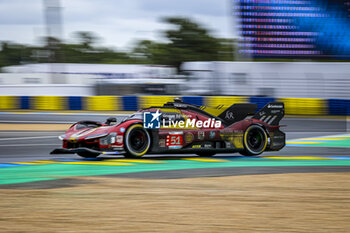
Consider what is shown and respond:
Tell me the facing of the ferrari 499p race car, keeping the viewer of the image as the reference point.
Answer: facing the viewer and to the left of the viewer

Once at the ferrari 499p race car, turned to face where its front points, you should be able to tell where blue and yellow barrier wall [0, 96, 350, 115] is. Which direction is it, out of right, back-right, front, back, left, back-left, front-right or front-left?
back-right
